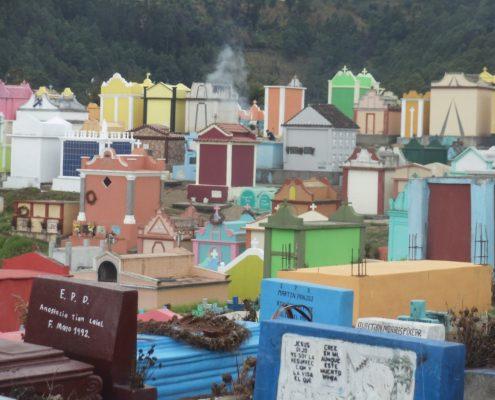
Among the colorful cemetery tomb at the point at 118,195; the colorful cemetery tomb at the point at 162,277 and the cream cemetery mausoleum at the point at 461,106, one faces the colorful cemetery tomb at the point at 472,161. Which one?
the cream cemetery mausoleum at the point at 461,106

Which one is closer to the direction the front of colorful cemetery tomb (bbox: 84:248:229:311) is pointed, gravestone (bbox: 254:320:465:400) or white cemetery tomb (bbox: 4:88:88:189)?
the gravestone

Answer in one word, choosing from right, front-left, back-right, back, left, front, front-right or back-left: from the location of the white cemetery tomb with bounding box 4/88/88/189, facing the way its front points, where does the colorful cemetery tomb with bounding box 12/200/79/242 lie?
front-left

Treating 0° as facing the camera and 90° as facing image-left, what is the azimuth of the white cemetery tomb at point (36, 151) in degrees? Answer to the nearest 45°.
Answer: approximately 45°

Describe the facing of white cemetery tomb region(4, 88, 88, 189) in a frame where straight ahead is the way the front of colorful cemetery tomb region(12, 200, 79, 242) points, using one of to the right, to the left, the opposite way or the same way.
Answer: the same way

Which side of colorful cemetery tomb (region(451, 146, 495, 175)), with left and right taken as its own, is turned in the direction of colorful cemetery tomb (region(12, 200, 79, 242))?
right

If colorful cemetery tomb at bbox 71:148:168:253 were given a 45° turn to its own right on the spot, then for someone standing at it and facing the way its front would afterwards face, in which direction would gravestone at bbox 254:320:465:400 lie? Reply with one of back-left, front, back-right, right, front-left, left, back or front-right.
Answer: left

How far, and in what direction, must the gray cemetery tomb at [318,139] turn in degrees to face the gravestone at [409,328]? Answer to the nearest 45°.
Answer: approximately 45° to its left

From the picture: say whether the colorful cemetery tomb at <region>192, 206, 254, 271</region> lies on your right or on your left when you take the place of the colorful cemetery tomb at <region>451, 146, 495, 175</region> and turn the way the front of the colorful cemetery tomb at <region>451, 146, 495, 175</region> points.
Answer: on your right

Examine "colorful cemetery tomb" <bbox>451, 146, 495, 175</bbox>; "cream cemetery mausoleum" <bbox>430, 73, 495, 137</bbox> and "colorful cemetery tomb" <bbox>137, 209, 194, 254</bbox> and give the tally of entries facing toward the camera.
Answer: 3

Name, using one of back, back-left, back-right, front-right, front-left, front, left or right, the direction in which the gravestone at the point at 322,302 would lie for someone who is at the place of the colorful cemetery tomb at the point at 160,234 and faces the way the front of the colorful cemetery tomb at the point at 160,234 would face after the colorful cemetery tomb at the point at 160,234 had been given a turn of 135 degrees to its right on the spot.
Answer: back-left

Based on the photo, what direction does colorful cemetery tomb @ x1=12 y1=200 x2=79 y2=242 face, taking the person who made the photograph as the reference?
facing the viewer and to the left of the viewer

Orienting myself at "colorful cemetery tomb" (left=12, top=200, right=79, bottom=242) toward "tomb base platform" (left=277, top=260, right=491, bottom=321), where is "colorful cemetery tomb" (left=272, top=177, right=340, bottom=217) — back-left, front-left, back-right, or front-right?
front-left

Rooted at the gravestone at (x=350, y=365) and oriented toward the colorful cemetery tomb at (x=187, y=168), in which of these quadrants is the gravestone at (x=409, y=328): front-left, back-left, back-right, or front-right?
front-right

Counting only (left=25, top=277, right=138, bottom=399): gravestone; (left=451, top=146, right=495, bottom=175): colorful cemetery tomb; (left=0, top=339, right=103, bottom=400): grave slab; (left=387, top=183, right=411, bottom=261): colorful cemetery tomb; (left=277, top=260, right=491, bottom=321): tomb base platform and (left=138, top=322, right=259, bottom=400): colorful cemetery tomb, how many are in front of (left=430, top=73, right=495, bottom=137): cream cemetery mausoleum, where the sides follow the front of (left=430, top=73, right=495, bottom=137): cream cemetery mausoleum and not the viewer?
6

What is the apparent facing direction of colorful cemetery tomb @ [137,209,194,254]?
toward the camera
